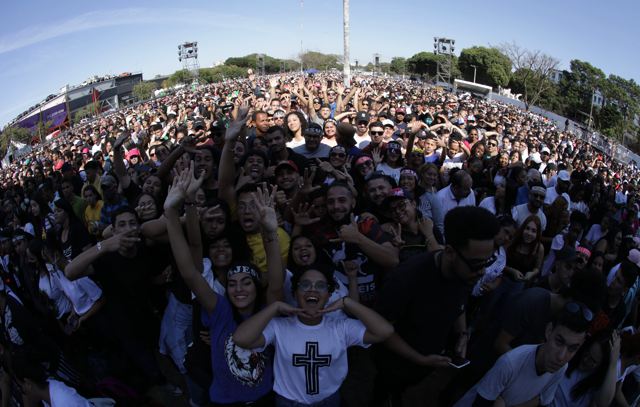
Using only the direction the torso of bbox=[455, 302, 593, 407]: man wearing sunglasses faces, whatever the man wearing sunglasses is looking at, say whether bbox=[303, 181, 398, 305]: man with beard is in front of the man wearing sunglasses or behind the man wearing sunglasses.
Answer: behind

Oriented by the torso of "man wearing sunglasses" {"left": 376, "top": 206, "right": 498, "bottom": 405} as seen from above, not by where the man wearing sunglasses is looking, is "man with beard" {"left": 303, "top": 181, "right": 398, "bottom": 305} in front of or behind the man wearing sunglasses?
behind

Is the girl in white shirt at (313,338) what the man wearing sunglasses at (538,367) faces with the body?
no

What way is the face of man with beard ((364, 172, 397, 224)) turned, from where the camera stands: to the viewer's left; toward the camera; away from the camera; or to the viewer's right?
toward the camera

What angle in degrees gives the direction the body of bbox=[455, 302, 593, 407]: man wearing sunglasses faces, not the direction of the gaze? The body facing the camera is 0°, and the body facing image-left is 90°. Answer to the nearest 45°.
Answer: approximately 315°

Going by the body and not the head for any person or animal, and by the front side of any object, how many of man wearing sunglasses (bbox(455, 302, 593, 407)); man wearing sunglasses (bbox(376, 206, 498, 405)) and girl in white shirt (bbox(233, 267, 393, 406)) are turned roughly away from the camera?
0

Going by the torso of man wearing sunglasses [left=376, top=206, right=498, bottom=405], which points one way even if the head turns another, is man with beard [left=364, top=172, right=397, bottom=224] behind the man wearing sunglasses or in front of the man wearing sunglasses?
behind

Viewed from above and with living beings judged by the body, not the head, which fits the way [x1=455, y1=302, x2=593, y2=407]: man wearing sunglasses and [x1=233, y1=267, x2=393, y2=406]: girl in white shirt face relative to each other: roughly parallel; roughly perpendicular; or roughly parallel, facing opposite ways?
roughly parallel

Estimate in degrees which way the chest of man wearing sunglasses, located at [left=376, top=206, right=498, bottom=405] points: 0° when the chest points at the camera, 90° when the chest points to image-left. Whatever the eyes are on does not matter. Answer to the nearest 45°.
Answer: approximately 315°

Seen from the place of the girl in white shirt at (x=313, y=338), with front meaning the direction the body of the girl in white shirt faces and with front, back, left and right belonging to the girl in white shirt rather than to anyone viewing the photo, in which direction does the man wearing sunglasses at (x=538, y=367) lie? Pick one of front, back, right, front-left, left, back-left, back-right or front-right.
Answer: left

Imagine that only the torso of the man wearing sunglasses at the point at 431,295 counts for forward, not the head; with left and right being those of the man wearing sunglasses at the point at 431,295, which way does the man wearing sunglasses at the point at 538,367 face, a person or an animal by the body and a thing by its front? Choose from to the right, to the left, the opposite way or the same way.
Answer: the same way

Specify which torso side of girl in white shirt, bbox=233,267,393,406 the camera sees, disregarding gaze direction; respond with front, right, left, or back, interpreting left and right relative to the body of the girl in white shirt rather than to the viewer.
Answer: front

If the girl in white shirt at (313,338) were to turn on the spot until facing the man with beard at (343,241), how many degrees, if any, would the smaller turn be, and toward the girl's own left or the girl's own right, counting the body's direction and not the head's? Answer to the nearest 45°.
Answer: approximately 180°

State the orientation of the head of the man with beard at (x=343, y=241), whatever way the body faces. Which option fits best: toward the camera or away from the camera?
toward the camera
